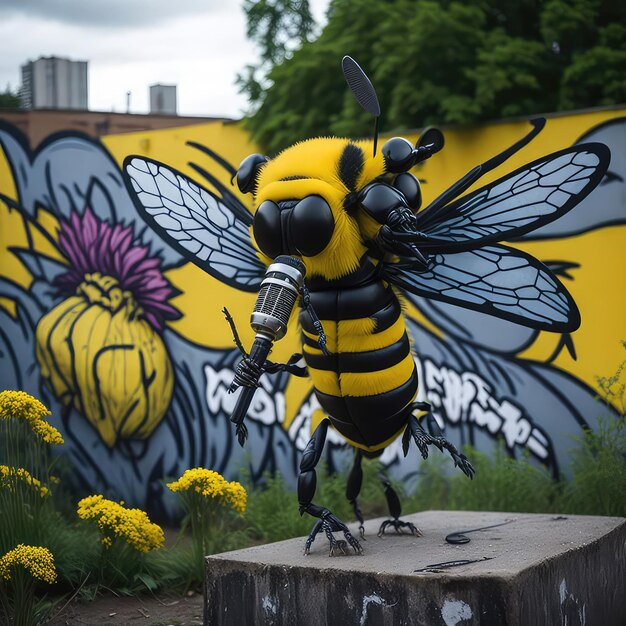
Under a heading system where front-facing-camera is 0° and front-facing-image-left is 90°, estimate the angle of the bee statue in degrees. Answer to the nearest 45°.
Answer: approximately 45°

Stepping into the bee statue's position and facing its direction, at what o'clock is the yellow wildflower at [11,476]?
The yellow wildflower is roughly at 2 o'clock from the bee statue.
